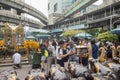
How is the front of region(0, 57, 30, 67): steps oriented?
toward the camera

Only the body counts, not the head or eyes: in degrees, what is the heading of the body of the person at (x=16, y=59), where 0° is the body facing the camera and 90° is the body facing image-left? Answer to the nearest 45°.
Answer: approximately 180°
